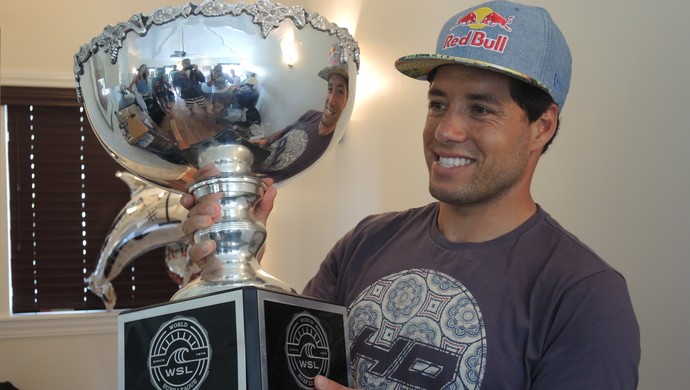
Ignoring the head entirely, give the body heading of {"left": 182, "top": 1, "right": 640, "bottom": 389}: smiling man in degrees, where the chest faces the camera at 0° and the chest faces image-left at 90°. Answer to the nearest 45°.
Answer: approximately 45°

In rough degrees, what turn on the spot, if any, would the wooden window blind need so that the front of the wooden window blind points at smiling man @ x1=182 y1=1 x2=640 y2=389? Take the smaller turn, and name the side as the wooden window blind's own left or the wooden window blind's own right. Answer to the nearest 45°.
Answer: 0° — it already faces them

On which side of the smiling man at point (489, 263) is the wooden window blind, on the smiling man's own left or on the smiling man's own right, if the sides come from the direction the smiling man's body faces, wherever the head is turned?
on the smiling man's own right

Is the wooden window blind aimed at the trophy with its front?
yes

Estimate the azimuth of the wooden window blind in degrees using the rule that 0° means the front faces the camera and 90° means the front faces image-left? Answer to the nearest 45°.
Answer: approximately 0°
